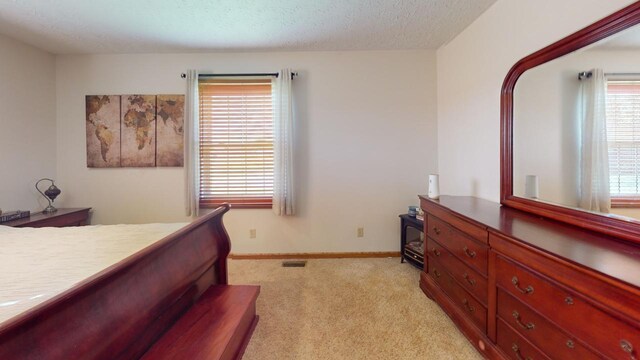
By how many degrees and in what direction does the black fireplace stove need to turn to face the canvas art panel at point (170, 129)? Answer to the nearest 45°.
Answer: approximately 45° to its right

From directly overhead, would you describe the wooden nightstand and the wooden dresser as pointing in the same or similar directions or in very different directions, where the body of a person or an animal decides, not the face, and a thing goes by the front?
very different directions

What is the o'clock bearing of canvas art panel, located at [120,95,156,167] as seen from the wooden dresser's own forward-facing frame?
The canvas art panel is roughly at 1 o'clock from the wooden dresser.

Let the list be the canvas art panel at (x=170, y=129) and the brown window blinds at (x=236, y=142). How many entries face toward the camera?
2

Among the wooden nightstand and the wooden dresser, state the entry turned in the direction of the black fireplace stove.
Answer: the wooden nightstand

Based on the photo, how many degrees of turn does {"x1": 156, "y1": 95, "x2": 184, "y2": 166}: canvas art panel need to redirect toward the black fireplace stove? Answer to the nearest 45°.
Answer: approximately 45° to its left

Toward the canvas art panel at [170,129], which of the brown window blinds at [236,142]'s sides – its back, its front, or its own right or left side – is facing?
right

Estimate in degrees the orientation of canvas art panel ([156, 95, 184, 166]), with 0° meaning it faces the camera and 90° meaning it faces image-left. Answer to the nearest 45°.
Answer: approximately 0°

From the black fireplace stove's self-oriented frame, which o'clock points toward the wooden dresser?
The wooden dresser is roughly at 10 o'clock from the black fireplace stove.

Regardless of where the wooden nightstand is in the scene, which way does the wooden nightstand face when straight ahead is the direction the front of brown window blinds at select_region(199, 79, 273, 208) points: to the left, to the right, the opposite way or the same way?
to the left

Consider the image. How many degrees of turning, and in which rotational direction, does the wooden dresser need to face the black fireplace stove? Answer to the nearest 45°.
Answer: approximately 90° to its right
